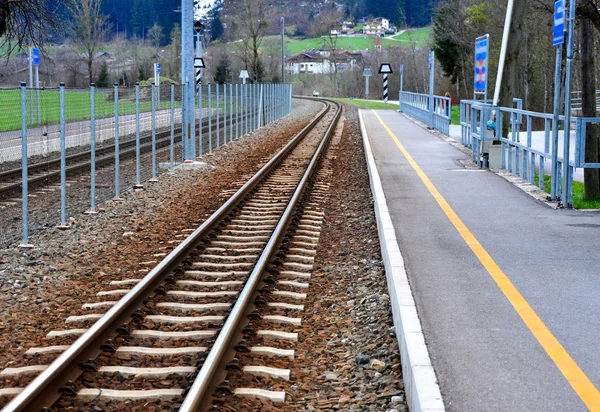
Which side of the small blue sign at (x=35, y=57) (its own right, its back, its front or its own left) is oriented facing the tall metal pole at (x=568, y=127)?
front

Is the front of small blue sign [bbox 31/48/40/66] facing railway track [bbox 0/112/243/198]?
yes

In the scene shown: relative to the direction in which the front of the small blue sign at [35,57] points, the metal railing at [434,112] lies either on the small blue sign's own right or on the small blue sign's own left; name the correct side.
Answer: on the small blue sign's own left

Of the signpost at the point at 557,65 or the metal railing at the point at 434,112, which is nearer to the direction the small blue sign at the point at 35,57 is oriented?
the signpost

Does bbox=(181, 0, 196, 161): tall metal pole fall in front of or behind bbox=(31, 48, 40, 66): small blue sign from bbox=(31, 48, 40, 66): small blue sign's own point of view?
in front

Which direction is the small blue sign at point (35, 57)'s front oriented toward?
toward the camera

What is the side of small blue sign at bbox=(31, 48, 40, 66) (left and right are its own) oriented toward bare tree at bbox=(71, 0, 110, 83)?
back

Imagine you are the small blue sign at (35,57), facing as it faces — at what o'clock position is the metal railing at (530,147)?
The metal railing is roughly at 11 o'clock from the small blue sign.

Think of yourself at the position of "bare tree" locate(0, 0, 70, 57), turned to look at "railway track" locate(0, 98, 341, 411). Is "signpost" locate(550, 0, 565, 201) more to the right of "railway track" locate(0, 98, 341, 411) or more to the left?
left

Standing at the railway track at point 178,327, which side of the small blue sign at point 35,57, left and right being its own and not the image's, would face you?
front

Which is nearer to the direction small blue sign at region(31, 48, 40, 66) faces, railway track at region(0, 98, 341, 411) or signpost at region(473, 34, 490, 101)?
the railway track

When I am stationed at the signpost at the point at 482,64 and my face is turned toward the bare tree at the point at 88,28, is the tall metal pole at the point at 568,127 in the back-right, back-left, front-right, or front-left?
back-left
